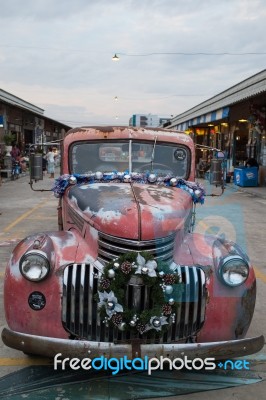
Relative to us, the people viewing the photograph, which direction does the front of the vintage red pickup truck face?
facing the viewer
